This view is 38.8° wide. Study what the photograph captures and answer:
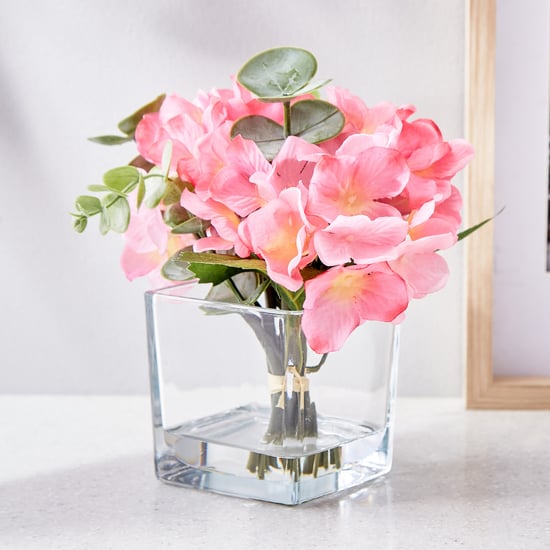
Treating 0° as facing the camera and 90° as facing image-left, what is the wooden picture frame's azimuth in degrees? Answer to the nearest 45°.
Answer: approximately 0°
